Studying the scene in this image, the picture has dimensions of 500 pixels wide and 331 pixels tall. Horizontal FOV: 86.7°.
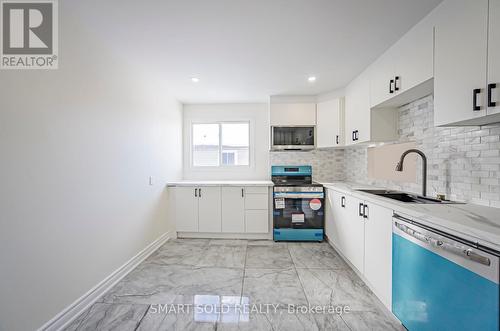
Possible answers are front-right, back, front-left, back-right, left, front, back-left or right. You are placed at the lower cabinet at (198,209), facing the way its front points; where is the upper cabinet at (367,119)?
front-left

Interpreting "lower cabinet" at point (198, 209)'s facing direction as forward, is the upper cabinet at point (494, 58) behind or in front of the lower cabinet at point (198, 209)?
in front

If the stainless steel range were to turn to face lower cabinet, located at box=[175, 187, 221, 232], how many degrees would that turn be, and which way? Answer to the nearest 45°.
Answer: approximately 90° to its right

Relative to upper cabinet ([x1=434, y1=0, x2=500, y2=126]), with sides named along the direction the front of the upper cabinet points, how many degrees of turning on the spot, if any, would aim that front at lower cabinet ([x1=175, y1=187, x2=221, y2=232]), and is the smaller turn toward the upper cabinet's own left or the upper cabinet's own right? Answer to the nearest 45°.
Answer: approximately 45° to the upper cabinet's own right

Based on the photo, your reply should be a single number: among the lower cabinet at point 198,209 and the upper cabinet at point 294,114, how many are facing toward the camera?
2

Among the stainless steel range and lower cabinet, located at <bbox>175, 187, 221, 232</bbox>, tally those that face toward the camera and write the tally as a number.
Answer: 2

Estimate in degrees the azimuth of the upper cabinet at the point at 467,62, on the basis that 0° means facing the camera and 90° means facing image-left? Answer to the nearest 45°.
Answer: approximately 45°
